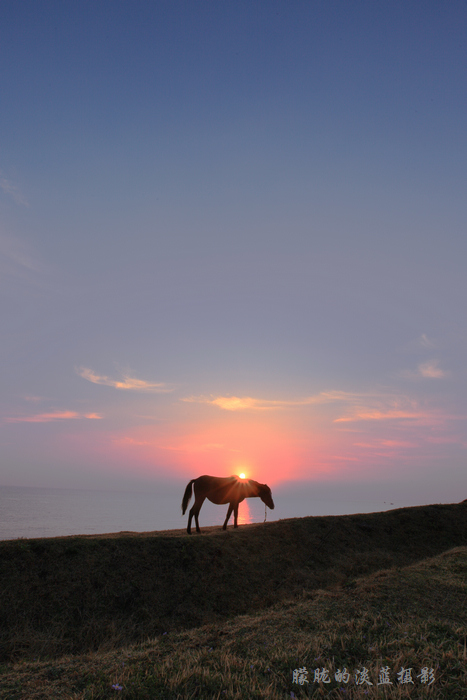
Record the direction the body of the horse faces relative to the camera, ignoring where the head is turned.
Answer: to the viewer's right
